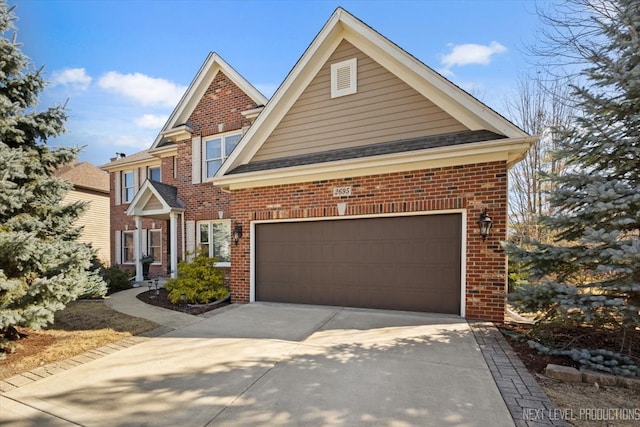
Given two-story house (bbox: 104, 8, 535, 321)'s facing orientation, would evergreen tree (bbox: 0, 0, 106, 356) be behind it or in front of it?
in front

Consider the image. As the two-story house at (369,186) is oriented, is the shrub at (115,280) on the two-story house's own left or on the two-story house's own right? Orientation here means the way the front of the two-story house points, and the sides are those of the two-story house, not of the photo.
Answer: on the two-story house's own right

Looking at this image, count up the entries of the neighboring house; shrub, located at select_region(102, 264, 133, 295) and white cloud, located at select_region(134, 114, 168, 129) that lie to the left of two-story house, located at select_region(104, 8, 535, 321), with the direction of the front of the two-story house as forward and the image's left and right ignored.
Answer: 0

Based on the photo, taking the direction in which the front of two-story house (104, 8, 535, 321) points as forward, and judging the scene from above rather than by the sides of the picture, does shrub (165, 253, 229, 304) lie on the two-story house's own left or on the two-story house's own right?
on the two-story house's own right

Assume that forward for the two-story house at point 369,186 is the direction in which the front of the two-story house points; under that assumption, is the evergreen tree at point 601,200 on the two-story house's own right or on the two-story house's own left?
on the two-story house's own left

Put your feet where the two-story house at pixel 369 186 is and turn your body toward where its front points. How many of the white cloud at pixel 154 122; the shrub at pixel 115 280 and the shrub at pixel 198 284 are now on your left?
0

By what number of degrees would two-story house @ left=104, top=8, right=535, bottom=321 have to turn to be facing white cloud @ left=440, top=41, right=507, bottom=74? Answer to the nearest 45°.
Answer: approximately 180°
